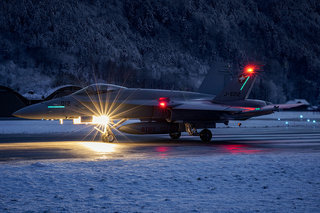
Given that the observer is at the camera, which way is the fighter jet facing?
facing the viewer and to the left of the viewer
